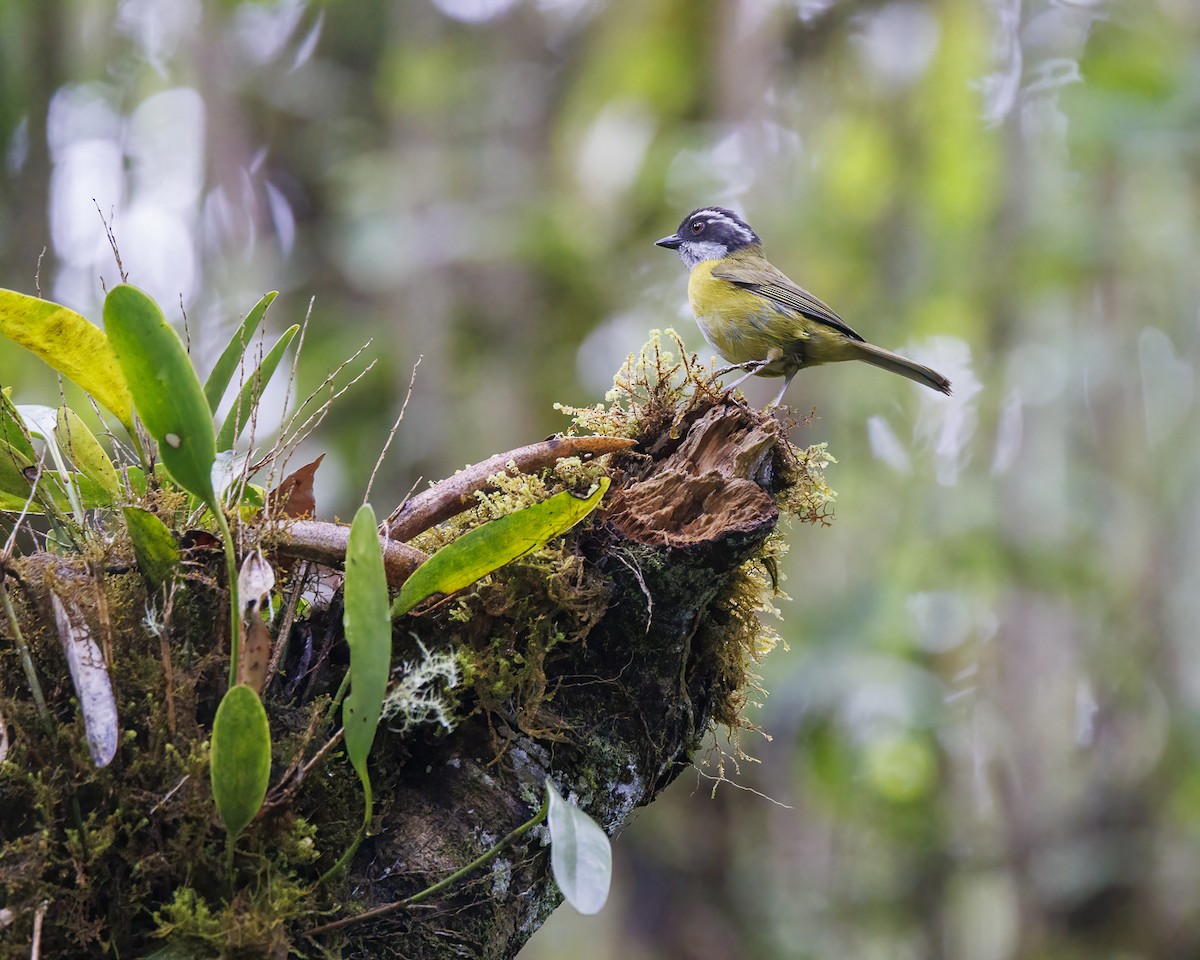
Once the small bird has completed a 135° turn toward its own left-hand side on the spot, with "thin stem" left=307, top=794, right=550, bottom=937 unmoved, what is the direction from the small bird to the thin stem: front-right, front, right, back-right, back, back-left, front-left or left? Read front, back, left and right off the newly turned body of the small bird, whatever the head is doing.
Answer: back-right

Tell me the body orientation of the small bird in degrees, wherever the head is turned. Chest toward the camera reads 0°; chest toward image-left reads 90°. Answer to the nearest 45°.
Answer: approximately 90°

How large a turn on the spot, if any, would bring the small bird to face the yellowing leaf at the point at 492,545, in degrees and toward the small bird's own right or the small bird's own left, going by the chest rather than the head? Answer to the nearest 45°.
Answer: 0° — it already faces it

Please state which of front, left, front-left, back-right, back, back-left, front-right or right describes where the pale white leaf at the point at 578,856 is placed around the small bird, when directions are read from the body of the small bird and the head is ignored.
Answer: left

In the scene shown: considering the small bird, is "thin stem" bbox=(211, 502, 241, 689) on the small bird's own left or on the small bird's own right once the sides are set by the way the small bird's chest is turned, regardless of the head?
on the small bird's own left

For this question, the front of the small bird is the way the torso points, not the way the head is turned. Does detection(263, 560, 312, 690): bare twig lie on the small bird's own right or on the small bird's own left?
on the small bird's own left

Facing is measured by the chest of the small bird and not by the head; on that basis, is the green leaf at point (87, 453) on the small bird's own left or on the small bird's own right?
on the small bird's own left
